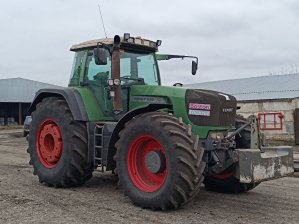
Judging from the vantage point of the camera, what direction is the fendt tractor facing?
facing the viewer and to the right of the viewer
